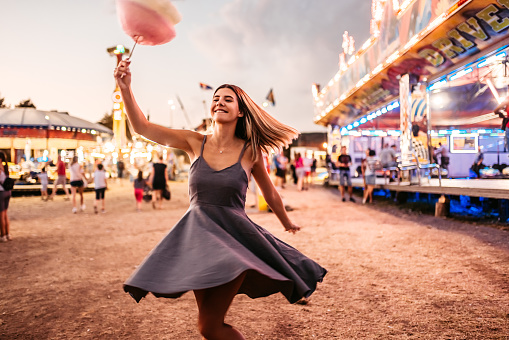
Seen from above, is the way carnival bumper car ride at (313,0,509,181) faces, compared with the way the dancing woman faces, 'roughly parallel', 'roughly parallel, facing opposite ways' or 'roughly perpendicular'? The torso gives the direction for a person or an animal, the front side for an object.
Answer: roughly perpendicular

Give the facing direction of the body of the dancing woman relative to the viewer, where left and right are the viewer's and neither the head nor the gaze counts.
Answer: facing the viewer

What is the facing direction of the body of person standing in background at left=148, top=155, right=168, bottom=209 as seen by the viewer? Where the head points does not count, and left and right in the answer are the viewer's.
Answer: facing away from the viewer

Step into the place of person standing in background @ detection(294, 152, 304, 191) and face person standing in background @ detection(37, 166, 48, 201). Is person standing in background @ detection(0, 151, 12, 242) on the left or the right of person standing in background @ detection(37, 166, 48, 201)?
left

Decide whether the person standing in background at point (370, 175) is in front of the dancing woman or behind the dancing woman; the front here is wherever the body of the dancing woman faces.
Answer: behind

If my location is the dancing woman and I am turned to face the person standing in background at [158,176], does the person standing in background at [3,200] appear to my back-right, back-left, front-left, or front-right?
front-left

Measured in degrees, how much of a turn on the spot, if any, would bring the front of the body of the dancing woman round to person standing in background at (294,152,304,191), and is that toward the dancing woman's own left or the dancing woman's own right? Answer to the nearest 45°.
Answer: approximately 180°

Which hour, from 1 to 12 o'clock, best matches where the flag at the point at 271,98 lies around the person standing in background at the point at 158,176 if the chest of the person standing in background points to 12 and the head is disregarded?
The flag is roughly at 1 o'clock from the person standing in background.

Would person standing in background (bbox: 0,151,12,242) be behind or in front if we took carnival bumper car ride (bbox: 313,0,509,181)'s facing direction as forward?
in front

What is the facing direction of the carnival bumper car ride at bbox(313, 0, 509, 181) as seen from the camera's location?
facing the viewer and to the left of the viewer
